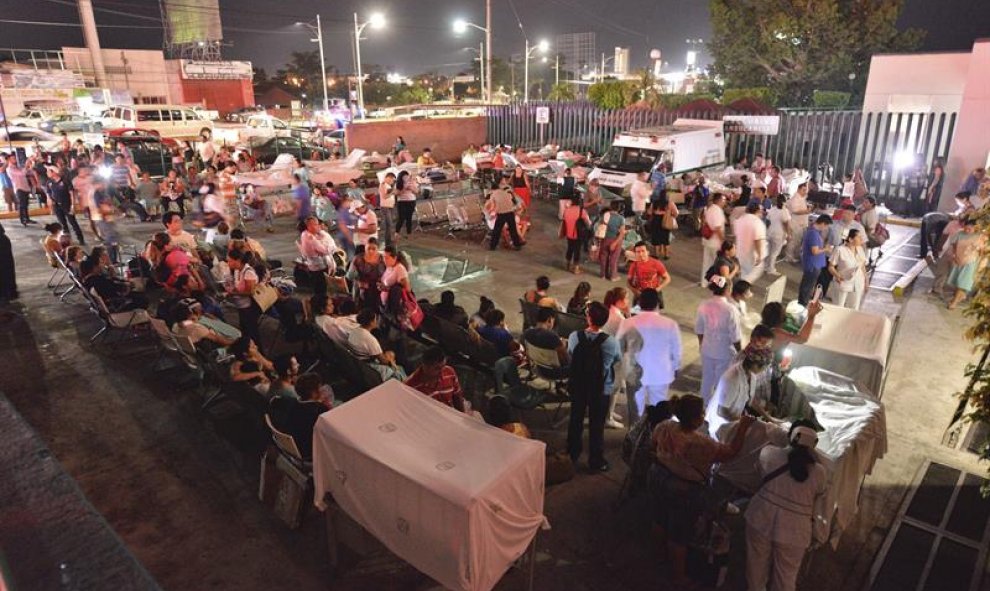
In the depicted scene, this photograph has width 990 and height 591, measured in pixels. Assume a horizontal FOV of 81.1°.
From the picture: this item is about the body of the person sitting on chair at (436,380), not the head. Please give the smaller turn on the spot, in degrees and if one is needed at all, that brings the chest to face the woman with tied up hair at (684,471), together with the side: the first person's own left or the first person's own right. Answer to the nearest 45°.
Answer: approximately 90° to the first person's own right

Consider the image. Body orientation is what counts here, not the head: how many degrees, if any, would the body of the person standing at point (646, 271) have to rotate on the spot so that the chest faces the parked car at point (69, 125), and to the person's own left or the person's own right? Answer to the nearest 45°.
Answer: approximately 135° to the person's own right

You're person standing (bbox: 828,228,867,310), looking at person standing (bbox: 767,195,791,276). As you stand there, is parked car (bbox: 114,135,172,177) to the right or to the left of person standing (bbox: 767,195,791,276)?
left

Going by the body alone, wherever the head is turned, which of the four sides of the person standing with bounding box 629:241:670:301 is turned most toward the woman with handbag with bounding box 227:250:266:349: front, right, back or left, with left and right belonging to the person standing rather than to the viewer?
right

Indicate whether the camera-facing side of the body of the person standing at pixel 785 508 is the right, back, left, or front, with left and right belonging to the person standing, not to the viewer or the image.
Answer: back

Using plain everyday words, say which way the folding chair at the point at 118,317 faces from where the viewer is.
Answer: facing to the right of the viewer

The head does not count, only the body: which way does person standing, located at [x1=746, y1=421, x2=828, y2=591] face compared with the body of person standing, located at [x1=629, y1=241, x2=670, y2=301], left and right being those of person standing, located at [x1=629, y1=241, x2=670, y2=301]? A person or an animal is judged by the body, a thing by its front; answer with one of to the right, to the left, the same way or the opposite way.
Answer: the opposite way

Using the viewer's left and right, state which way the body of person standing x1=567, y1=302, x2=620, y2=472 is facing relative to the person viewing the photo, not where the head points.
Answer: facing away from the viewer

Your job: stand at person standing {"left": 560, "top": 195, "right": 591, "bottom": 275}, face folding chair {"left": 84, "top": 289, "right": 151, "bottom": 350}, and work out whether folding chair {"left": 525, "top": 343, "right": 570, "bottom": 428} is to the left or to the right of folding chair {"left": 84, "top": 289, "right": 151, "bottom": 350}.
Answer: left

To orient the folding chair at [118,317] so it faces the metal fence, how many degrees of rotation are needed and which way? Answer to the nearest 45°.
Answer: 0° — it already faces it

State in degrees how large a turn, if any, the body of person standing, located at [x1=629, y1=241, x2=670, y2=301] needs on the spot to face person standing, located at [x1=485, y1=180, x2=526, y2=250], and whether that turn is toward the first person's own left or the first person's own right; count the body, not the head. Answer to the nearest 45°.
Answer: approximately 135° to the first person's own right

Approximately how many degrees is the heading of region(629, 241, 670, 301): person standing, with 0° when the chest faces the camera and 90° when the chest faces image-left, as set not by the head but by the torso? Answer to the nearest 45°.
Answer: approximately 0°
